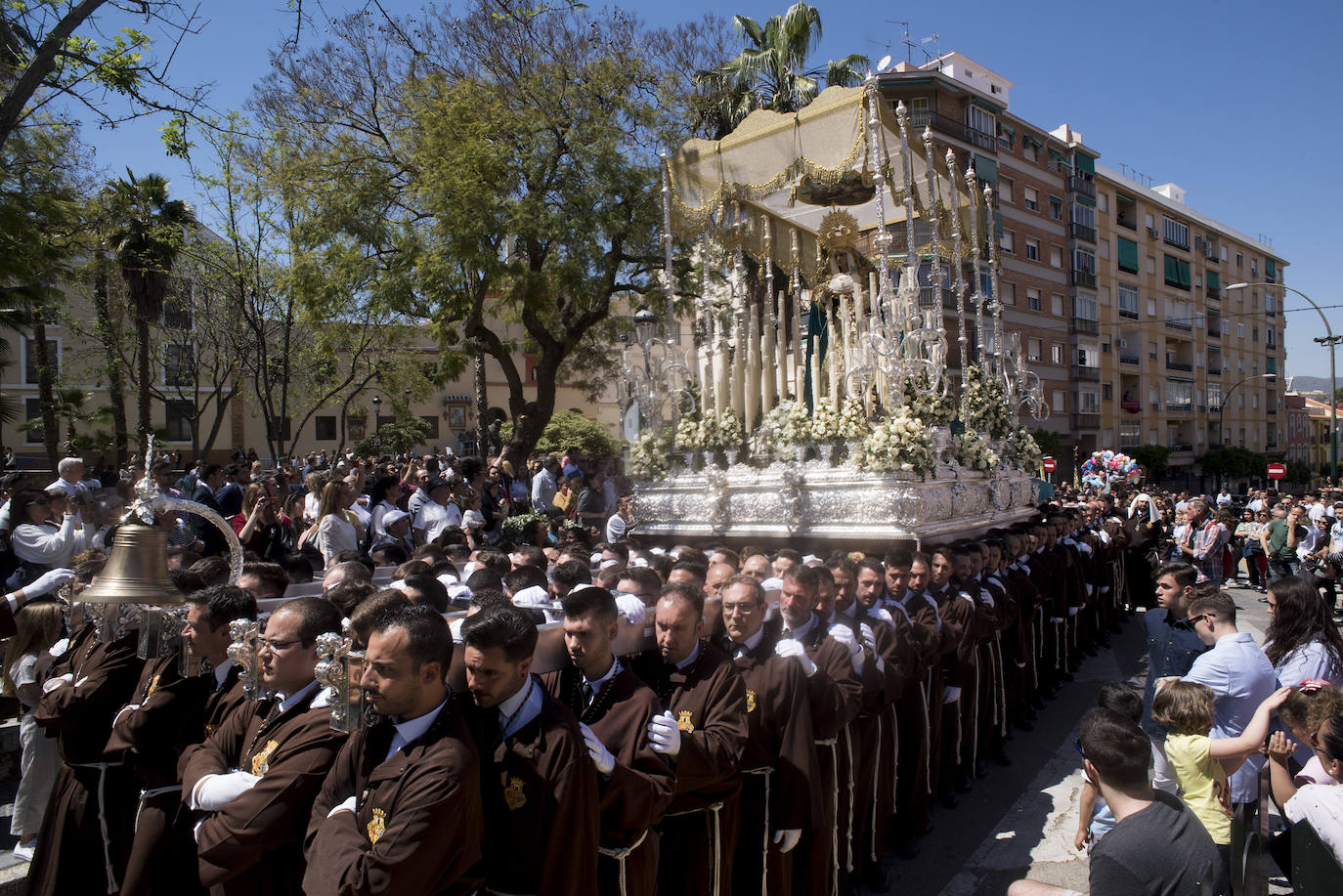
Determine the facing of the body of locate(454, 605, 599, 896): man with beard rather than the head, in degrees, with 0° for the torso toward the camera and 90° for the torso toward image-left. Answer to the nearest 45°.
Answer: approximately 45°

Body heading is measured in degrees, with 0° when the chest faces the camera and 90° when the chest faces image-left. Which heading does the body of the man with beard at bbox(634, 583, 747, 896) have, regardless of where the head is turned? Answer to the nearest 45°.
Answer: approximately 45°

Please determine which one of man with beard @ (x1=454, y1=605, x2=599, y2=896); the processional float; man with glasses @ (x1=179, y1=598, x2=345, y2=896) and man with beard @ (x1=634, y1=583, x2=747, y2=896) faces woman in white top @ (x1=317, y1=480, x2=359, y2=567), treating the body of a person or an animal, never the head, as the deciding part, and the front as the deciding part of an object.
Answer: the processional float

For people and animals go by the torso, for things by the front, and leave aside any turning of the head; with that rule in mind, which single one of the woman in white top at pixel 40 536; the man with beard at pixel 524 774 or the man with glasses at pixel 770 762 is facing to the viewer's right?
the woman in white top

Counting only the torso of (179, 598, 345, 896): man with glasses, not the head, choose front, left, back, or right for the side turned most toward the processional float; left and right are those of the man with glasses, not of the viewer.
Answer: back

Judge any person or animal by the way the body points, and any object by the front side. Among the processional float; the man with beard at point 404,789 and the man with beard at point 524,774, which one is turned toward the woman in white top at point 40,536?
the processional float

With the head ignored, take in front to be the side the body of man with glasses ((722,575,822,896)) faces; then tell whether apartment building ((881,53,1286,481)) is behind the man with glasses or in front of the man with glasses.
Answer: behind
